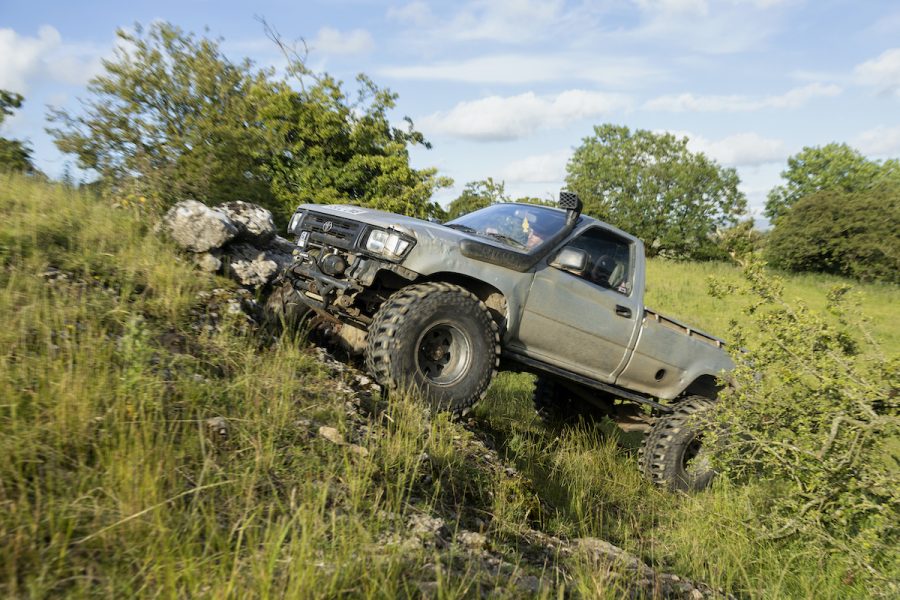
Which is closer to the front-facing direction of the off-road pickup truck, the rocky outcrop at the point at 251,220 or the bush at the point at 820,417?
the rocky outcrop

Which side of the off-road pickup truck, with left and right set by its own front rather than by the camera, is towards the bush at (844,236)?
back

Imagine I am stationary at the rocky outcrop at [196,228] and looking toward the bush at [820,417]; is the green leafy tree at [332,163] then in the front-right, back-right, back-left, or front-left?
back-left

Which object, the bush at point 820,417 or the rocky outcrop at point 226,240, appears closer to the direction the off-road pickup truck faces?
the rocky outcrop

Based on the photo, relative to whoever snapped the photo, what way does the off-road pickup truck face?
facing the viewer and to the left of the viewer

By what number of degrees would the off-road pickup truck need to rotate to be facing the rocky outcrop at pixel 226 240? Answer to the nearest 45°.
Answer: approximately 45° to its right

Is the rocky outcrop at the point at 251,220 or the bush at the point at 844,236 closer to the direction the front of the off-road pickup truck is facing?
the rocky outcrop
